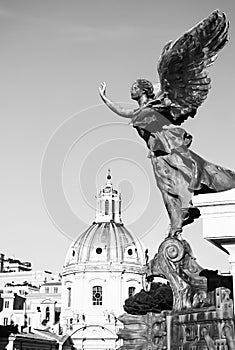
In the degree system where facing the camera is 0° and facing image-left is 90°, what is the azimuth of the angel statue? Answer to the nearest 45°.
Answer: approximately 90°
